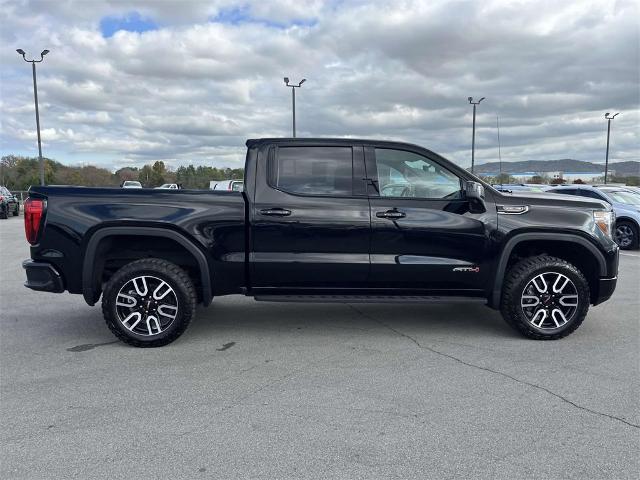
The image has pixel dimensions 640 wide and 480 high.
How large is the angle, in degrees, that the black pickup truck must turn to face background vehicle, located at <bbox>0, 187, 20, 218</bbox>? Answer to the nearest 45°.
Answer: approximately 135° to its left

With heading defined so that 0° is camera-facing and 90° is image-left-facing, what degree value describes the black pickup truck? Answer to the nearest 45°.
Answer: approximately 270°

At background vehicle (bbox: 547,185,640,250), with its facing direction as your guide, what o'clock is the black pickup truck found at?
The black pickup truck is roughly at 2 o'clock from the background vehicle.

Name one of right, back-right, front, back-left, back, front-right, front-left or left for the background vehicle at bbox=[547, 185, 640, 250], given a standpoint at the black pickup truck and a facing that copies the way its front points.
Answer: front-left
